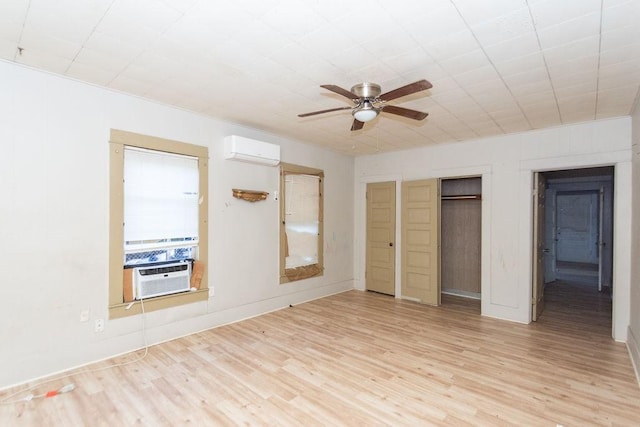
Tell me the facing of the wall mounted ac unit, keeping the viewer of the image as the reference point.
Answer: facing the viewer and to the right of the viewer

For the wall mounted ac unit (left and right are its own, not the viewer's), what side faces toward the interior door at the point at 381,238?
left

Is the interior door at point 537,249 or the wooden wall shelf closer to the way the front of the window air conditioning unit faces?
the interior door

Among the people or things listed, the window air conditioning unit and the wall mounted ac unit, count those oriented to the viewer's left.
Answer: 0

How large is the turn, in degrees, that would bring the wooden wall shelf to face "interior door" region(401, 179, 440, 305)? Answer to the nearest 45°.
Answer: approximately 45° to its left

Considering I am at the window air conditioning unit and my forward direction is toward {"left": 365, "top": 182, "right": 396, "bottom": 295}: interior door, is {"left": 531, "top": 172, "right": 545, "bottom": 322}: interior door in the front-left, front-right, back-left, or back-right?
front-right

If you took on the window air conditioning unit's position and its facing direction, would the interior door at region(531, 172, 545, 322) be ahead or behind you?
ahead

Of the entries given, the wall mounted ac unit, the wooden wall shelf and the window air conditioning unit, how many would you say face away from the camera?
0

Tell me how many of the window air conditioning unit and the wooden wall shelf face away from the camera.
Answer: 0
